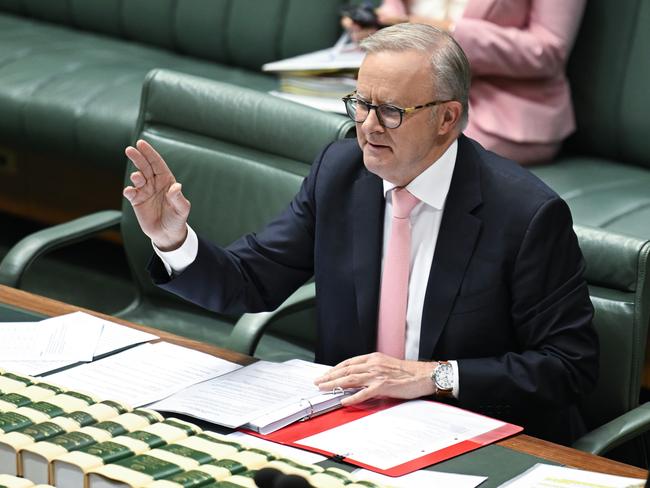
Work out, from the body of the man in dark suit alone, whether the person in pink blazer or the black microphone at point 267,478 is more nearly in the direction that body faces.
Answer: the black microphone

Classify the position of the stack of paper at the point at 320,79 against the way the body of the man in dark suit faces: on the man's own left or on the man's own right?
on the man's own right

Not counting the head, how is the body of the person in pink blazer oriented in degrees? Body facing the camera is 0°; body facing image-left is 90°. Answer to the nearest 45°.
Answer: approximately 45°

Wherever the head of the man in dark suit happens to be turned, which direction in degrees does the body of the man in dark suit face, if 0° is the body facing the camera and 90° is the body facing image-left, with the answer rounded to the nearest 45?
approximately 45°

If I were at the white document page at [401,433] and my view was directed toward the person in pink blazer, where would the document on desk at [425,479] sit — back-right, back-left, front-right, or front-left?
back-right

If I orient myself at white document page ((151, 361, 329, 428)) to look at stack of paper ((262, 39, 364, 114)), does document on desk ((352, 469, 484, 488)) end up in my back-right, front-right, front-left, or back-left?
back-right
